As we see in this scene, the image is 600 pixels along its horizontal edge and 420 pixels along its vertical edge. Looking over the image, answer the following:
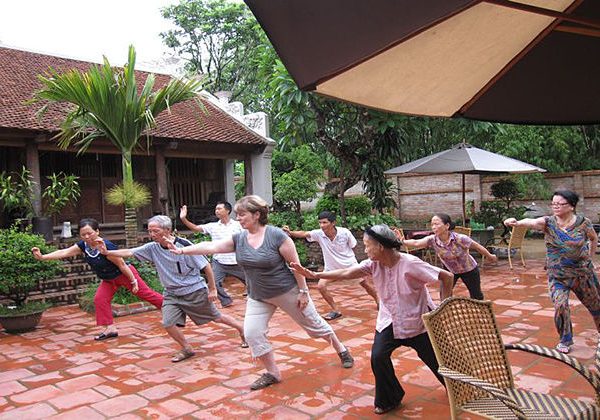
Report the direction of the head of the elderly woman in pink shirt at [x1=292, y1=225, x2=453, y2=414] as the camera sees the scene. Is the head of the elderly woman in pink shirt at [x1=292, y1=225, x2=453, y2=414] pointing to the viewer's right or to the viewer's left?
to the viewer's left

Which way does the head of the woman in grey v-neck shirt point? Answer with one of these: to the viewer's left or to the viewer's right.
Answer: to the viewer's left

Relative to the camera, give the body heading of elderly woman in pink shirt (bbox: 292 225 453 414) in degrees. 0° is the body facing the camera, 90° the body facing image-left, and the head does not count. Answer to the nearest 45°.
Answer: approximately 45°

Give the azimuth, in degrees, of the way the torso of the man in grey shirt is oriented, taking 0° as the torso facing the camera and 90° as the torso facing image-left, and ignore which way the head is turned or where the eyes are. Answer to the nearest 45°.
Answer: approximately 45°

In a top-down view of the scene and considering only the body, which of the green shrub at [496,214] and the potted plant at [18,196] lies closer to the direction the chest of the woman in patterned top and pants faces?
the potted plant

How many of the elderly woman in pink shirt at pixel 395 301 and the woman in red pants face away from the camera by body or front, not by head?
0

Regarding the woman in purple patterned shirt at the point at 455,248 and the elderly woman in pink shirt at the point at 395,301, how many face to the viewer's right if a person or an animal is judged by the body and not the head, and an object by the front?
0

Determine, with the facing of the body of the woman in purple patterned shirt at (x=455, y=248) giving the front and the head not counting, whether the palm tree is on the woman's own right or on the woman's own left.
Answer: on the woman's own right

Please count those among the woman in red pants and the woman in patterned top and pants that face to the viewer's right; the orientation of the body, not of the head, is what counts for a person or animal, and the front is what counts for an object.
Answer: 0

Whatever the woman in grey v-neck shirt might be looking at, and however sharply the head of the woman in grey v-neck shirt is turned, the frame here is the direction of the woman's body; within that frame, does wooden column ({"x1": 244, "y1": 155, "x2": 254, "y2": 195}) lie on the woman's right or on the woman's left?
on the woman's right

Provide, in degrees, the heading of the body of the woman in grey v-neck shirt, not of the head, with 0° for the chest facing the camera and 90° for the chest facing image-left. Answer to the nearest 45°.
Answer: approximately 45°

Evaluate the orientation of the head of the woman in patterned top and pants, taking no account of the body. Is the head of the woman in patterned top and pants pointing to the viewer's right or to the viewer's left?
to the viewer's left

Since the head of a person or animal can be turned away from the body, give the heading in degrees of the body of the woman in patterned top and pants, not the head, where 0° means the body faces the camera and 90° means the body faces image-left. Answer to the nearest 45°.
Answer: approximately 45°

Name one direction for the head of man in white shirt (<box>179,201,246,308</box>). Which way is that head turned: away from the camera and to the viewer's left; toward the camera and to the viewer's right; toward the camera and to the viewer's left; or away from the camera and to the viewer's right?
toward the camera and to the viewer's left
